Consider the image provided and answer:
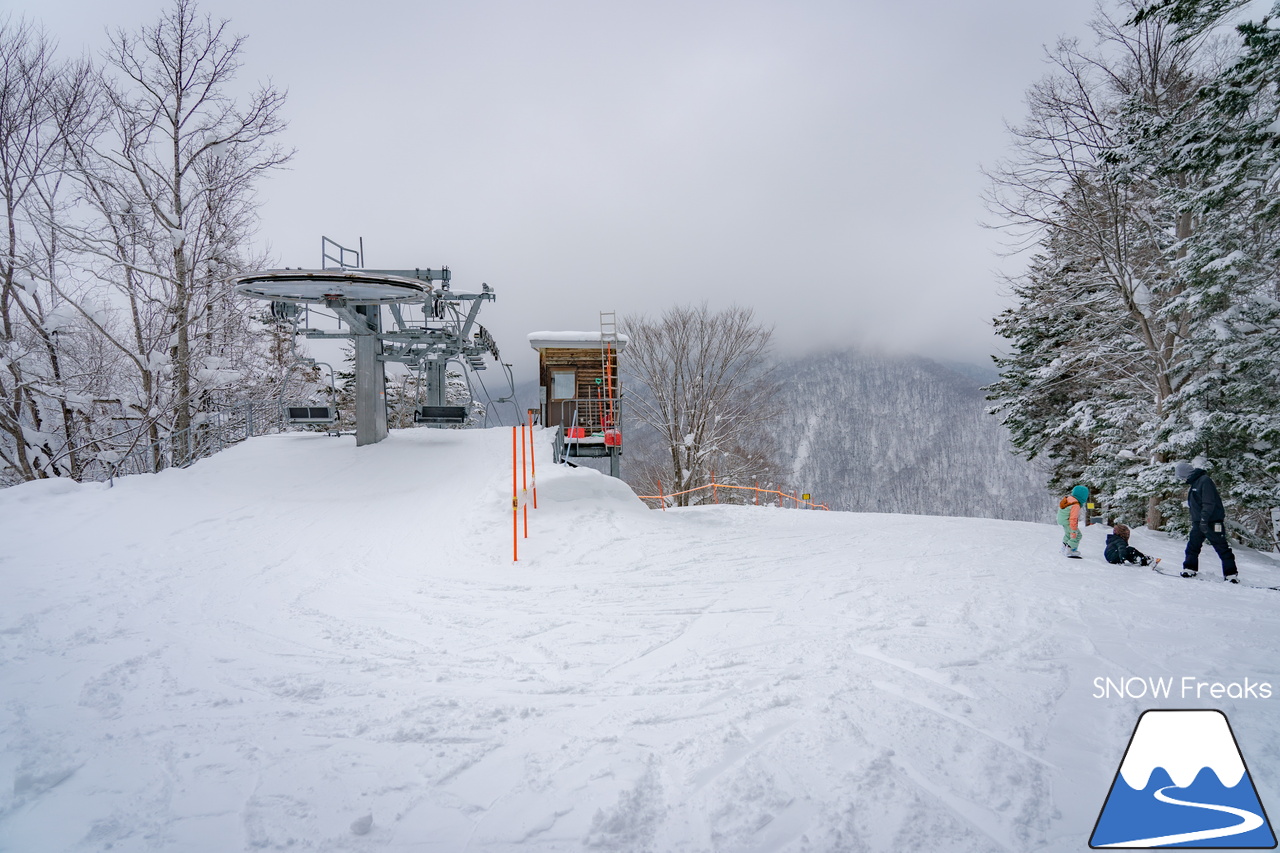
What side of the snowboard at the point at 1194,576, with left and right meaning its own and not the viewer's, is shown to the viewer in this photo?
left

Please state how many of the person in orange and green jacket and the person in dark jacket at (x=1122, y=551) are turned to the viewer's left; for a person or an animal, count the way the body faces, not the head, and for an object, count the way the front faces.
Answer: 0

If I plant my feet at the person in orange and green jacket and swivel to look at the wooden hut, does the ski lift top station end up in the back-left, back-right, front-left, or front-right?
front-left

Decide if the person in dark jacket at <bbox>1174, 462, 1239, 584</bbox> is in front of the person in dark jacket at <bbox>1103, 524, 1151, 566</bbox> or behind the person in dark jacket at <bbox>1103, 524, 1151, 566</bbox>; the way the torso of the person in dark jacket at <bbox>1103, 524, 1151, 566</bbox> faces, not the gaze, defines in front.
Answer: in front

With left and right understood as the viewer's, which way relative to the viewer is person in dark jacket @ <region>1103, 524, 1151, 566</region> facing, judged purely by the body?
facing to the right of the viewer
